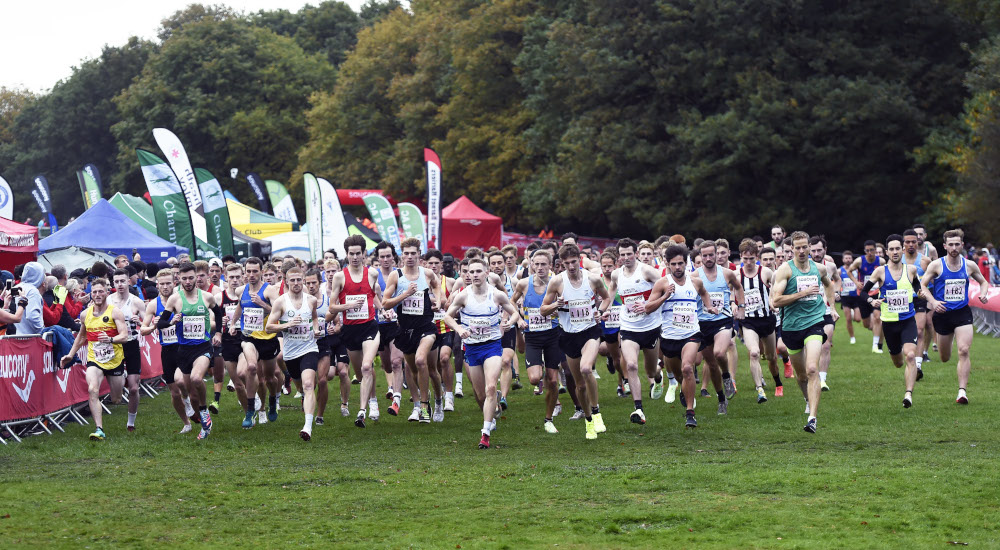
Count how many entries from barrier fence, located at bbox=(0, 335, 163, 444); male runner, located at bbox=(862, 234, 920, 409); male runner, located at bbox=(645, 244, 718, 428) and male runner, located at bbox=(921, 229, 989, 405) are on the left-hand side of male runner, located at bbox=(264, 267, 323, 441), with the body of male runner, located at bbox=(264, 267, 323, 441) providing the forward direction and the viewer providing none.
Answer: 3

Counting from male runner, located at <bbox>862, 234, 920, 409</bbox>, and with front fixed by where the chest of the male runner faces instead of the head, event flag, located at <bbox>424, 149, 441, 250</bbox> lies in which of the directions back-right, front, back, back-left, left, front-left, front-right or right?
back-right

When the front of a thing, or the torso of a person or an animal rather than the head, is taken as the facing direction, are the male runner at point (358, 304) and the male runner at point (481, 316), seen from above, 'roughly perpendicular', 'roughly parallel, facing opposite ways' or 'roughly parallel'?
roughly parallel

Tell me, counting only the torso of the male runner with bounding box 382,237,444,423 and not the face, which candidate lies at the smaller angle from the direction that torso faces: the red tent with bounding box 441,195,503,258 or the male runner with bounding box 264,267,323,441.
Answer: the male runner

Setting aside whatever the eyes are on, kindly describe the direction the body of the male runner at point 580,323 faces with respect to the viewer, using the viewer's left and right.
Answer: facing the viewer

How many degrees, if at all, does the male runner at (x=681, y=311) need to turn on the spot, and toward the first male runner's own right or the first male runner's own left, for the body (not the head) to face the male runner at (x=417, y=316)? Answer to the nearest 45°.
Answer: approximately 90° to the first male runner's own right

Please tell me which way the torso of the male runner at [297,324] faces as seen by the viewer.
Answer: toward the camera

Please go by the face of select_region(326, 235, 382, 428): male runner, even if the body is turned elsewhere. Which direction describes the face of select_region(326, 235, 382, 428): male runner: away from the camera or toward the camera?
toward the camera

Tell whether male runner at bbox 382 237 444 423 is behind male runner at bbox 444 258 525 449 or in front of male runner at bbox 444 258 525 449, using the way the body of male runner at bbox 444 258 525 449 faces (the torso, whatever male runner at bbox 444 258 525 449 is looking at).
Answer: behind

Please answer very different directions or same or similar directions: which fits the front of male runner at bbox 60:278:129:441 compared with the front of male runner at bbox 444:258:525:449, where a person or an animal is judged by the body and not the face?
same or similar directions

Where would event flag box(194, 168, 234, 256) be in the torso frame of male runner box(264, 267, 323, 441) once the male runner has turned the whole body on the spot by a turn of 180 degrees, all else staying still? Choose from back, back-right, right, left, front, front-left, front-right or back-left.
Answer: front

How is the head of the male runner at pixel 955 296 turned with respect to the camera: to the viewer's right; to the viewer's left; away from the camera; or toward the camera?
toward the camera

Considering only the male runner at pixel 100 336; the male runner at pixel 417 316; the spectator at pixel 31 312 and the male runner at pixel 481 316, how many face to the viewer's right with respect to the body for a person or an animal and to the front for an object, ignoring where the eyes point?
1

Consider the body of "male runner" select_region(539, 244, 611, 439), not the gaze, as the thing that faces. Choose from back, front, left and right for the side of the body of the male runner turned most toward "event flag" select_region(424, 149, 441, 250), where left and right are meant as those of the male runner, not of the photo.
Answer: back

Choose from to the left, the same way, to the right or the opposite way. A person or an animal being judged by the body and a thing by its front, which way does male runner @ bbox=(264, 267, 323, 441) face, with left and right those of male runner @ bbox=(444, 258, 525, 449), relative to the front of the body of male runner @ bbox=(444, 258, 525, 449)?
the same way

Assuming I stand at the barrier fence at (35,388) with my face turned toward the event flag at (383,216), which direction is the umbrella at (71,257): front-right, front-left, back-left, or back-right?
front-left

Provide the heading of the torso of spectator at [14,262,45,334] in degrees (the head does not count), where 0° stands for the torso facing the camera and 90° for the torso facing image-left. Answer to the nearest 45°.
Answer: approximately 270°

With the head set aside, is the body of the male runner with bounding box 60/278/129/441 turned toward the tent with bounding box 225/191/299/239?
no

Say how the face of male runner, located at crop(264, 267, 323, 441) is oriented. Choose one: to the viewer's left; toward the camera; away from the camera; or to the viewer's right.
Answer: toward the camera

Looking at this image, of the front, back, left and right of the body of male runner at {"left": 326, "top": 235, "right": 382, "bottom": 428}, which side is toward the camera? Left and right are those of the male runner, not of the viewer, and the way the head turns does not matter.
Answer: front

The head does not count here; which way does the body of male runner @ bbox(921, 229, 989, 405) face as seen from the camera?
toward the camera
